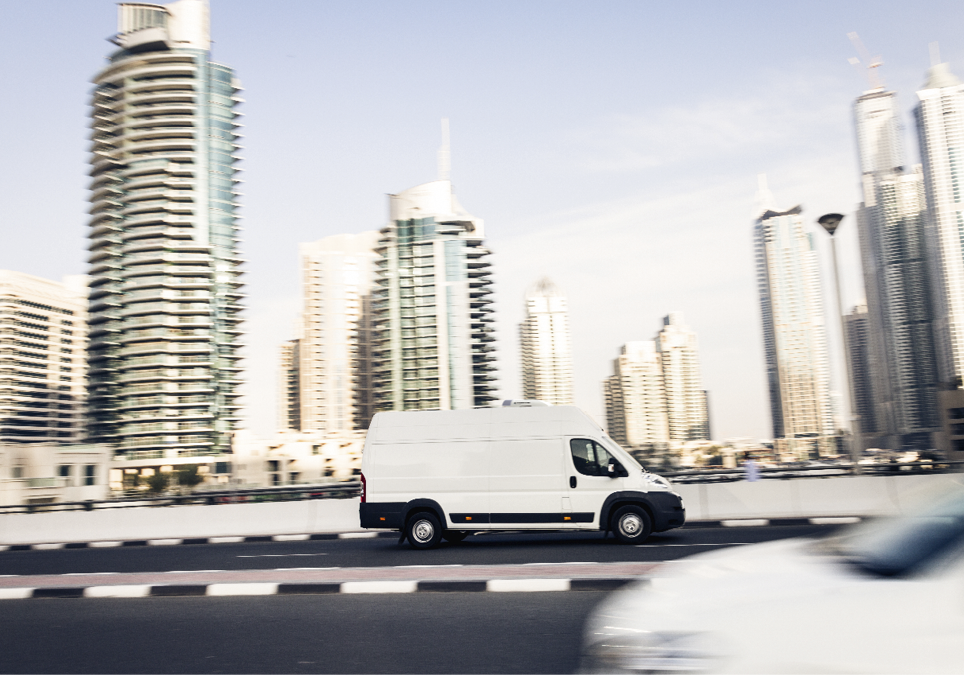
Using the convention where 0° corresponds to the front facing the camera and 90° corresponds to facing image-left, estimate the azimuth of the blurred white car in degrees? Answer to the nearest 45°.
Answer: approximately 90°

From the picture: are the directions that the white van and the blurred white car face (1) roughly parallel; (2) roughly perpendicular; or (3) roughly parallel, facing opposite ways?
roughly parallel, facing opposite ways

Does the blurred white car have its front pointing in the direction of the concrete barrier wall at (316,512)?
no

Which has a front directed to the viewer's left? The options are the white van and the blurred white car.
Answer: the blurred white car

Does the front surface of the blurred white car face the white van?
no

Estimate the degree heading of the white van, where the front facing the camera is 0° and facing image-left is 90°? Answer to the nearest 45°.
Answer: approximately 270°

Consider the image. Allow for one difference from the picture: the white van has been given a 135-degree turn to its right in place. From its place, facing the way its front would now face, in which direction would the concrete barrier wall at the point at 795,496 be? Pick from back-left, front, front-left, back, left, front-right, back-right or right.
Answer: back

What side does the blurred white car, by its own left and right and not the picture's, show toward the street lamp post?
right

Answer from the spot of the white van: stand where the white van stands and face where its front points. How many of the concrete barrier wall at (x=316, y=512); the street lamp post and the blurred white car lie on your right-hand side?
1

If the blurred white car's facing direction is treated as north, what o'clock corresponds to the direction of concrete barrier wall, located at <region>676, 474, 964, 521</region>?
The concrete barrier wall is roughly at 3 o'clock from the blurred white car.

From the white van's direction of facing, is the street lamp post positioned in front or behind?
in front

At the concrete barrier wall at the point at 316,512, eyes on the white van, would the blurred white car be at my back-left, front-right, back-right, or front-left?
front-right

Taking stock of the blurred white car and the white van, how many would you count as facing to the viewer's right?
1
